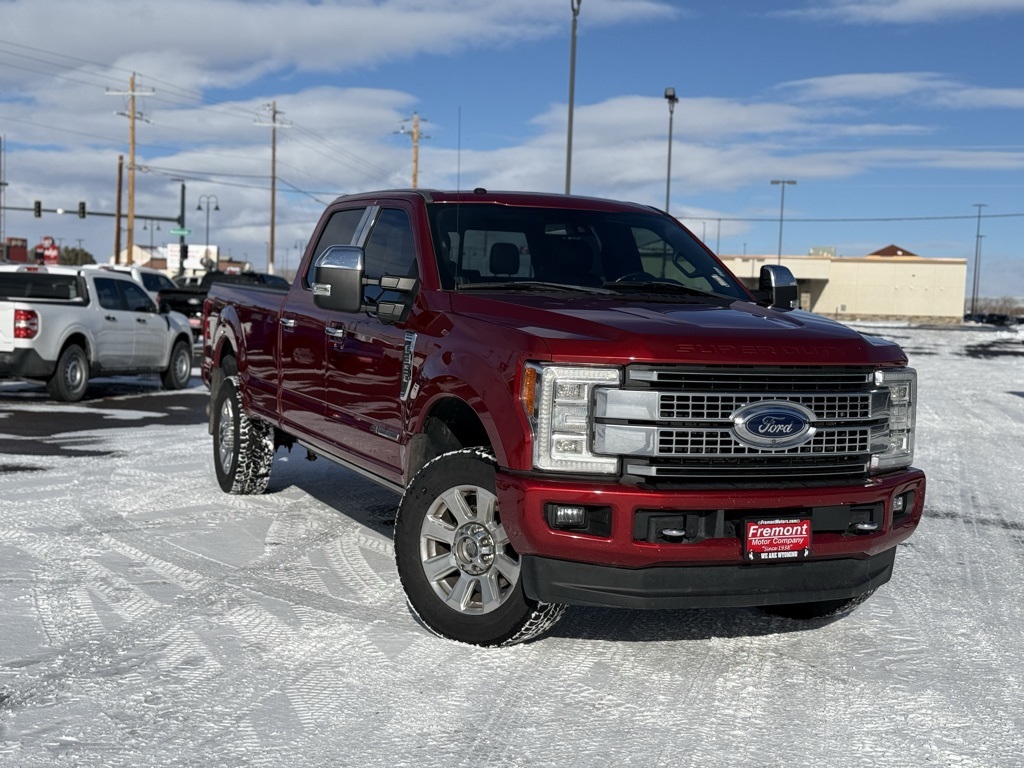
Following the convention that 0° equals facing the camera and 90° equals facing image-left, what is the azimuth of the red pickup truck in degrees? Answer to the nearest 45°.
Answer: approximately 315°

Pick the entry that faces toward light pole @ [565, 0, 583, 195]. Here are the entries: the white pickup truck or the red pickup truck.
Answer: the white pickup truck

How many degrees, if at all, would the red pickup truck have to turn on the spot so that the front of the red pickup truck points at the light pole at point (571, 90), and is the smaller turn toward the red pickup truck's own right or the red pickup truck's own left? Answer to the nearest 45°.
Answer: approximately 135° to the red pickup truck's own left

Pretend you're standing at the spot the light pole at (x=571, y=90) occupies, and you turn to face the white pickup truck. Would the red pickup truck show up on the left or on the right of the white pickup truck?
left

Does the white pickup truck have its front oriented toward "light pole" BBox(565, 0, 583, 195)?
yes

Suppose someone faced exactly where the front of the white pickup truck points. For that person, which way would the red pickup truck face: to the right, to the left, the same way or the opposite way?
to the right

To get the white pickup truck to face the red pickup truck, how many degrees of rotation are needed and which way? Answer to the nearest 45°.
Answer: approximately 135° to its right

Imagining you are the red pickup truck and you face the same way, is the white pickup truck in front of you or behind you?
behind

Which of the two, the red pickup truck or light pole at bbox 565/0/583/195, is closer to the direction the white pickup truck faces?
the light pole

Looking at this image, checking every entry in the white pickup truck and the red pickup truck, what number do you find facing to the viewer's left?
0

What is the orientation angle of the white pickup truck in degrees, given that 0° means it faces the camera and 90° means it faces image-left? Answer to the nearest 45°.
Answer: approximately 225°
